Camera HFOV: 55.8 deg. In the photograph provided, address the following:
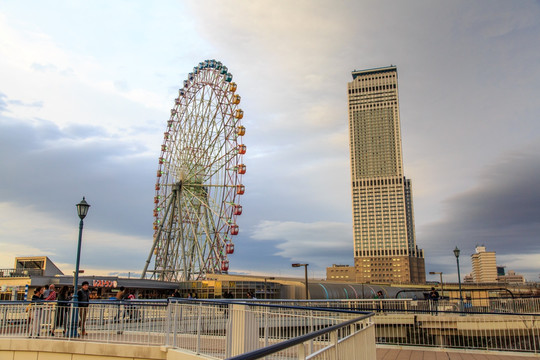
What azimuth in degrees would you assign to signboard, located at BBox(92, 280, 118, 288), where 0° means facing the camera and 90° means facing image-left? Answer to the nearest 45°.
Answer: approximately 0°

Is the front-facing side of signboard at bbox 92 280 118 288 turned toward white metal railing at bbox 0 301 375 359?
yes

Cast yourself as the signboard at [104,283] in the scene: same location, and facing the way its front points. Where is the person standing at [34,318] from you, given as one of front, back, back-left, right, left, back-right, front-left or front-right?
front

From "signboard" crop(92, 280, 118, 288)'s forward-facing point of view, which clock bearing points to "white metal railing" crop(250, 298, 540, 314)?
The white metal railing is roughly at 11 o'clock from the signboard.

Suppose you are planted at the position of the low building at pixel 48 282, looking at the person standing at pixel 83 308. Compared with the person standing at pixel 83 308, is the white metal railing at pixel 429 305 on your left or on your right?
left

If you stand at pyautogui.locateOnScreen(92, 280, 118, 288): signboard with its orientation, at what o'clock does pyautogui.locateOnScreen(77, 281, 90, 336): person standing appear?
The person standing is roughly at 12 o'clock from the signboard.

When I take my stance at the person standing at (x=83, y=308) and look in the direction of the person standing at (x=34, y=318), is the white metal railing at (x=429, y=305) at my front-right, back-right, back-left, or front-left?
back-right
